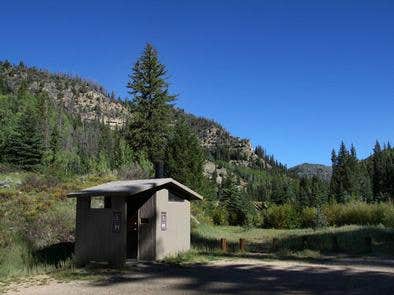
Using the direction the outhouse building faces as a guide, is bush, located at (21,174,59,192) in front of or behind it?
behind

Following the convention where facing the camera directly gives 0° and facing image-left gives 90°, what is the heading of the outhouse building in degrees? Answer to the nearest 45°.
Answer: approximately 315°

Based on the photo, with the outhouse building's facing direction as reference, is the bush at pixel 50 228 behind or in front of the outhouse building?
behind

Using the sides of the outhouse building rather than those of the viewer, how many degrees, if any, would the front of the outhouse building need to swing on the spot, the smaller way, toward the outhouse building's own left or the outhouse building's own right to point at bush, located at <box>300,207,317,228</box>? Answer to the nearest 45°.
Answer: approximately 90° to the outhouse building's own left

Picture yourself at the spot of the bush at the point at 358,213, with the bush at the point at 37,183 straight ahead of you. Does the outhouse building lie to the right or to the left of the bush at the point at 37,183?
left

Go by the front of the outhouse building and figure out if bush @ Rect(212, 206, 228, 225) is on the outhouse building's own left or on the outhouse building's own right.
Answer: on the outhouse building's own left

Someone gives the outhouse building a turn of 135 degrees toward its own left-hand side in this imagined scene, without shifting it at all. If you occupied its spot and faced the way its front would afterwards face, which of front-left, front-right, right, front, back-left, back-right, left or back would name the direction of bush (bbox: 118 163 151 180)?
front

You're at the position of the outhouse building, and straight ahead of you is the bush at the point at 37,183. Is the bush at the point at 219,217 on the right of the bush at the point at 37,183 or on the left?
right

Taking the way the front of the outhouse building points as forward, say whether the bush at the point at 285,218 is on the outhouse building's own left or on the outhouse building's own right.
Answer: on the outhouse building's own left

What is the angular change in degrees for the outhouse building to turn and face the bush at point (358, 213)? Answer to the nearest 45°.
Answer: approximately 90° to its left

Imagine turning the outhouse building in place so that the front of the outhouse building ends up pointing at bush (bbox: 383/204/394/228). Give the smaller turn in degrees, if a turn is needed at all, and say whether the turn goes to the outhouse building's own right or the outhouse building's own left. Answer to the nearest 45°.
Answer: approximately 90° to the outhouse building's own left

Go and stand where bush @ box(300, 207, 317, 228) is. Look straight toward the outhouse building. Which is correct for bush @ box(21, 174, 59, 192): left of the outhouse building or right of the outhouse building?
right
